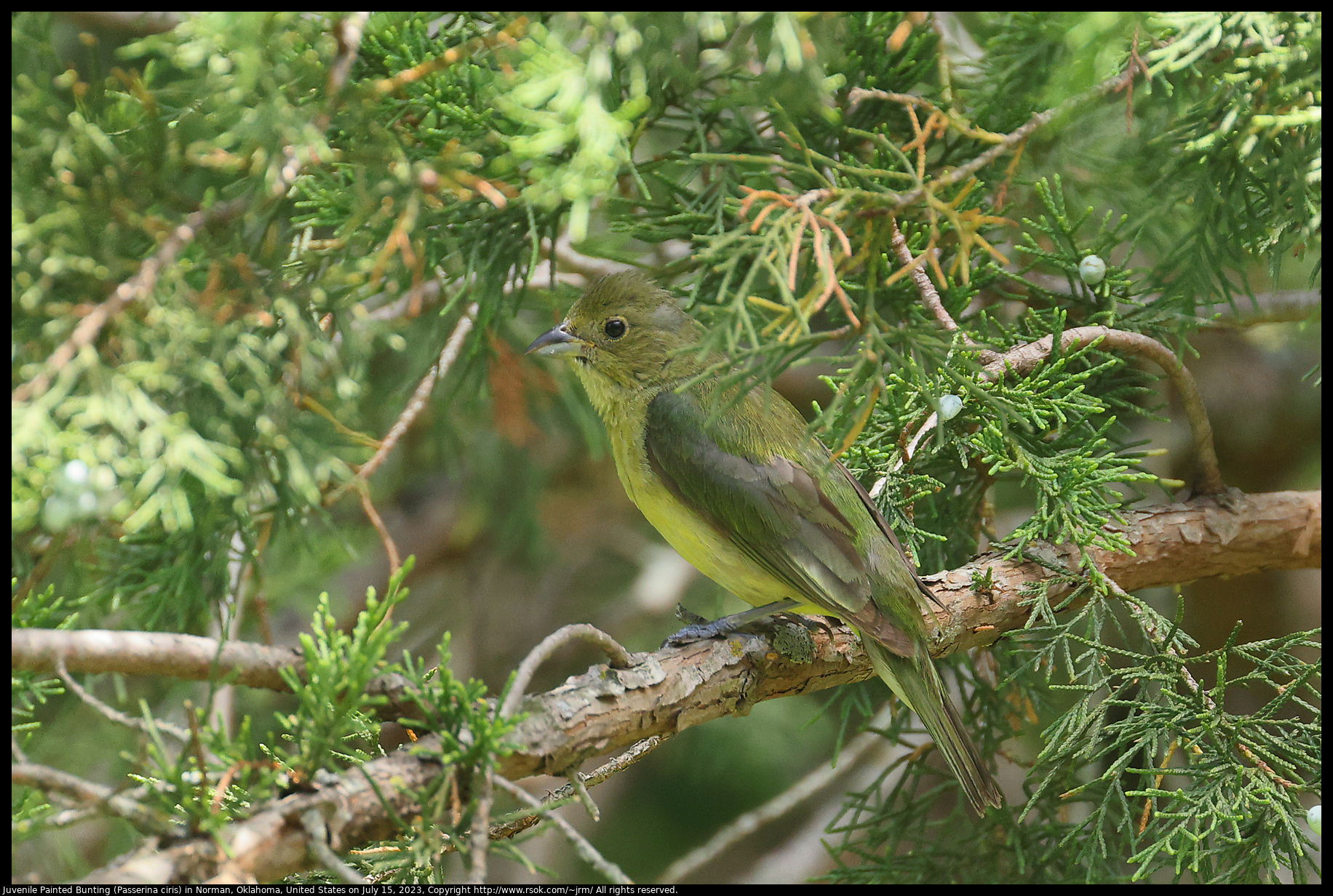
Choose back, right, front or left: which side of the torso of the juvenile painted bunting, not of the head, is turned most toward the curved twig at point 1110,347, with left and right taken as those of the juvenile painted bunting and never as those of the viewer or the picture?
back

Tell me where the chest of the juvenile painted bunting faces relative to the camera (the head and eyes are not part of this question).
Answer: to the viewer's left

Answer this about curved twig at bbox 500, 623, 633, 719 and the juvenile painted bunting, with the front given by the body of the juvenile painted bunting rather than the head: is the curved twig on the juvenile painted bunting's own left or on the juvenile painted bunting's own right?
on the juvenile painted bunting's own left
